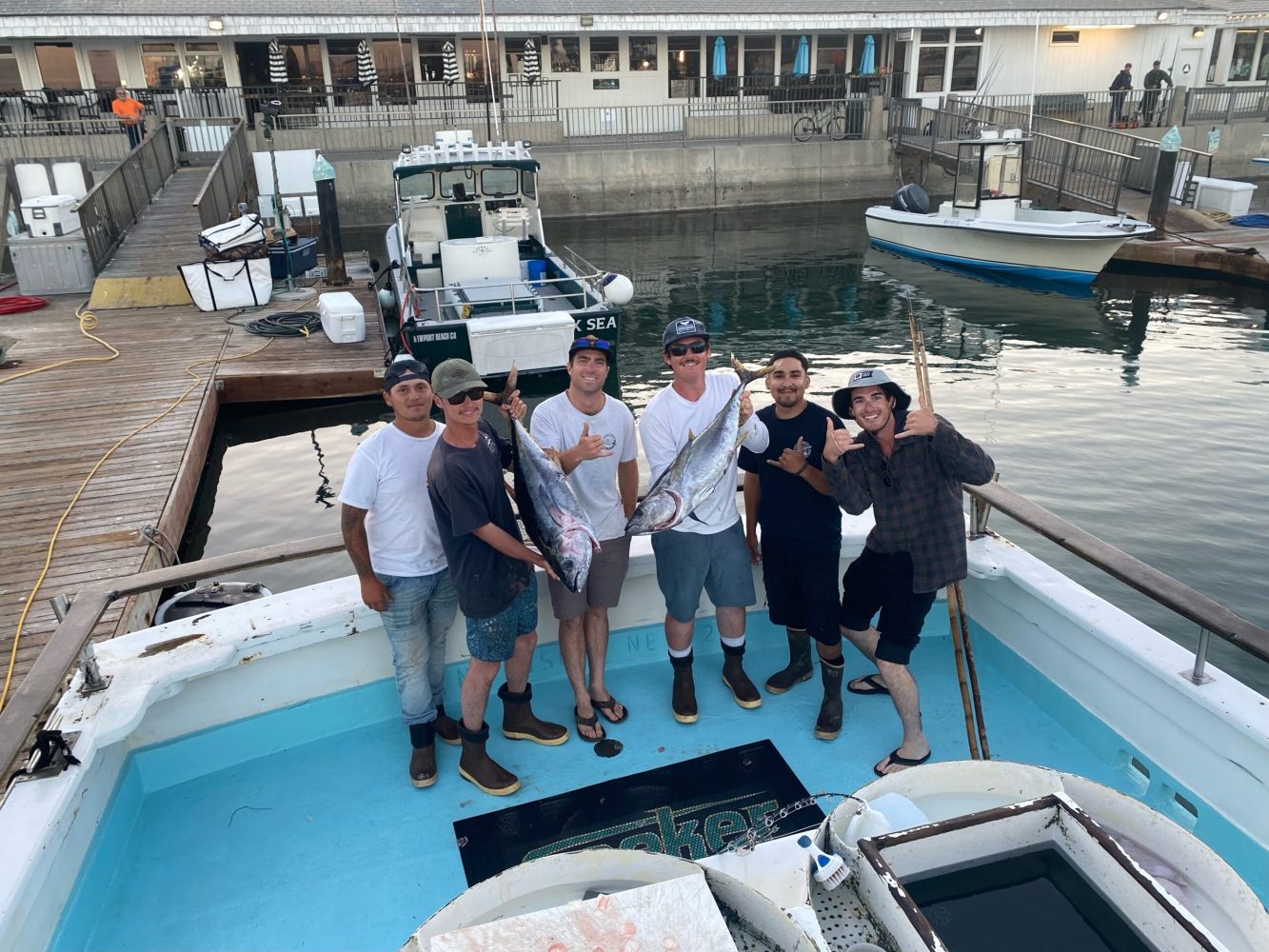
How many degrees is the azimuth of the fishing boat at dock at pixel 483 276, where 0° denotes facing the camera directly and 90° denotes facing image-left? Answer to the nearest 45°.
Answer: approximately 180°

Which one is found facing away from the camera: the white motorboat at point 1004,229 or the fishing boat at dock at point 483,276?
the fishing boat at dock

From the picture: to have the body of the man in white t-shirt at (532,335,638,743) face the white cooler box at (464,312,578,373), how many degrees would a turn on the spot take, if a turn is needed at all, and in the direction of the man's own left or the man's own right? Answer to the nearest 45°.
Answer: approximately 180°

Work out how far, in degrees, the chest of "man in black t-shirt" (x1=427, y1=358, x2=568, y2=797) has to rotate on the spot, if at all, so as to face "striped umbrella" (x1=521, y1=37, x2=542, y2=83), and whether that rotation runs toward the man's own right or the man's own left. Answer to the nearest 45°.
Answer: approximately 135° to the man's own left

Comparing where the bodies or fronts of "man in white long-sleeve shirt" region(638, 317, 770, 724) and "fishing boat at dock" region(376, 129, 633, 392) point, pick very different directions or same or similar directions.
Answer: very different directions

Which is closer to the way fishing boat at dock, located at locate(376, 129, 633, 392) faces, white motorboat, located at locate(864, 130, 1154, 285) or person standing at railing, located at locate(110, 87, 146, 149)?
the person standing at railing

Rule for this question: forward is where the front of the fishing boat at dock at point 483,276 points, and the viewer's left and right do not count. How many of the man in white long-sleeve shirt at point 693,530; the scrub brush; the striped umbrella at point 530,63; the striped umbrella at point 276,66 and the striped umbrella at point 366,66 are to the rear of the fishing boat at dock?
2

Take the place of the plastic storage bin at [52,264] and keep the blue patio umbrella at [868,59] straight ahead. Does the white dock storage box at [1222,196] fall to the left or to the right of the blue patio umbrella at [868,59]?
right

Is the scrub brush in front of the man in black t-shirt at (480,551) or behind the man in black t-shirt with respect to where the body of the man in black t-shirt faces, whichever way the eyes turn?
in front

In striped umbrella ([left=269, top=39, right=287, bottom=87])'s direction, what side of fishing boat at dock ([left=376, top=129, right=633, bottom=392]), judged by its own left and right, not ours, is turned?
front

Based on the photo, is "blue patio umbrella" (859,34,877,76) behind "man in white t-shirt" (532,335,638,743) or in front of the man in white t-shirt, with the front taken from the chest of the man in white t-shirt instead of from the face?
behind

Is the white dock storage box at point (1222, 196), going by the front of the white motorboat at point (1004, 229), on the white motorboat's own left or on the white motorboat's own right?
on the white motorboat's own left
